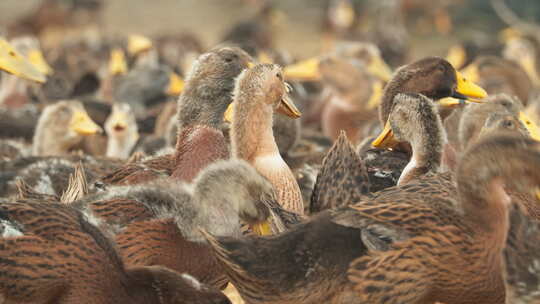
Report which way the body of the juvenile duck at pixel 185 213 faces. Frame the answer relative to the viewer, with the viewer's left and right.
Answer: facing to the right of the viewer

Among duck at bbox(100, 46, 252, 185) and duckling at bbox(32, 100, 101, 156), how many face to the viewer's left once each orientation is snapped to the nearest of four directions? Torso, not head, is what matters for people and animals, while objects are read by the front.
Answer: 0

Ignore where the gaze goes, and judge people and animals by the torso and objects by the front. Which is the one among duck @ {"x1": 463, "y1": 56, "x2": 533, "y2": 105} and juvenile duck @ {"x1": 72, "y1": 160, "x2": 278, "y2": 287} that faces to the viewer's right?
the juvenile duck

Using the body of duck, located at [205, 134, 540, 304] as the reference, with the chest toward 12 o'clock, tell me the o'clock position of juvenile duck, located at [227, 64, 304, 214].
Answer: The juvenile duck is roughly at 8 o'clock from the duck.

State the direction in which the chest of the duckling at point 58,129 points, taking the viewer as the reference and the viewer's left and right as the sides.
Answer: facing to the right of the viewer
